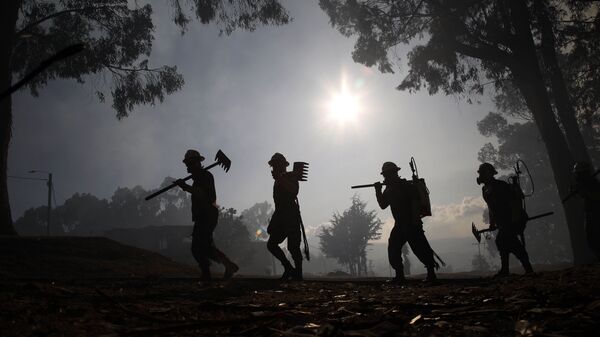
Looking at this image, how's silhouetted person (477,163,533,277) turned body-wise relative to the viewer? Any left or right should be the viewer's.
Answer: facing to the left of the viewer

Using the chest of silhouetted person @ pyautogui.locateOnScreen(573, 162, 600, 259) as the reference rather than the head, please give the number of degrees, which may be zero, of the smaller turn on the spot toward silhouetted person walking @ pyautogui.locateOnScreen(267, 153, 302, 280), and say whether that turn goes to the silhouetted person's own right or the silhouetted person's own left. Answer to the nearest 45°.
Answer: approximately 45° to the silhouetted person's own left

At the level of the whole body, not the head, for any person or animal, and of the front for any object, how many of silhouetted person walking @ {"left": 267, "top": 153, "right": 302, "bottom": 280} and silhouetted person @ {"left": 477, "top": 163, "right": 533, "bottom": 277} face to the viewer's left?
2

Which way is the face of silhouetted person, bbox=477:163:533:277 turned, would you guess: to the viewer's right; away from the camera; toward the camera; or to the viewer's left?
to the viewer's left

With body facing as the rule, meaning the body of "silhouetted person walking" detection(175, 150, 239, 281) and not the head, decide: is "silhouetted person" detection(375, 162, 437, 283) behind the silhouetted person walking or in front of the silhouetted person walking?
behind

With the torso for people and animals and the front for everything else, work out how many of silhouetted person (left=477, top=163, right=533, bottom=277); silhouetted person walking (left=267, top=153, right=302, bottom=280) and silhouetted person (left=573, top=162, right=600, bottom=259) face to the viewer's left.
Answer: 3

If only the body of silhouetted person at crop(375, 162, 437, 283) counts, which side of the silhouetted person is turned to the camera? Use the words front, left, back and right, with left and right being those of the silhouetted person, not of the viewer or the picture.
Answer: left

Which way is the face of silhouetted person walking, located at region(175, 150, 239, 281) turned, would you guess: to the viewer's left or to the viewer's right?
to the viewer's left

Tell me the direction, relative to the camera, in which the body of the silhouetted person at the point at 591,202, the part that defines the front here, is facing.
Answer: to the viewer's left

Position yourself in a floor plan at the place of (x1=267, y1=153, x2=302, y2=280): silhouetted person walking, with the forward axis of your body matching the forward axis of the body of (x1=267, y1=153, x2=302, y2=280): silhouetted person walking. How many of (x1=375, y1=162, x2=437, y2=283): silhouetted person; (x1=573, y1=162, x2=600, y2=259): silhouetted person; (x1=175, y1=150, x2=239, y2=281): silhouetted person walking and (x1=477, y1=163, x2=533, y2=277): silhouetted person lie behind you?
3

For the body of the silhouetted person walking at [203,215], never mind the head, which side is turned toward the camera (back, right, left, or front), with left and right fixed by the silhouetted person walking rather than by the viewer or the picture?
left

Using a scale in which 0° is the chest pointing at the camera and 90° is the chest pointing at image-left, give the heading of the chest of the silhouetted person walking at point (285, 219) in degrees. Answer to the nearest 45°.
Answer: approximately 90°

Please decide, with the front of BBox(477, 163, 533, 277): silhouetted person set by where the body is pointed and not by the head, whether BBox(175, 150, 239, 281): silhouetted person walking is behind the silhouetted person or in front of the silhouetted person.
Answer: in front
